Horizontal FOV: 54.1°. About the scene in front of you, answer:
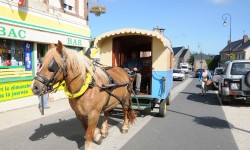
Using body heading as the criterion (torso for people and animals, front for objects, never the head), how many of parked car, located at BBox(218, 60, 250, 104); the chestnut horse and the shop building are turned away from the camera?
1

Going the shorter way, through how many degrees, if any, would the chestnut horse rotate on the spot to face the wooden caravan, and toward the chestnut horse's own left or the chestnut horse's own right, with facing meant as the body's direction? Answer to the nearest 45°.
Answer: approximately 180°

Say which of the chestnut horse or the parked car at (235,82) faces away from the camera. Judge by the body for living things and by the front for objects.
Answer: the parked car

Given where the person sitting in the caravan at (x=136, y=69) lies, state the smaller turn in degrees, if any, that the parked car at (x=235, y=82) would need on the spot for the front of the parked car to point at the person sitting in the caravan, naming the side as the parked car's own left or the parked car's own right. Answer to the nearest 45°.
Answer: approximately 135° to the parked car's own left

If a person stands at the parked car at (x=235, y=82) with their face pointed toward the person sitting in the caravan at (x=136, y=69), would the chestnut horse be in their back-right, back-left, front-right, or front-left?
front-left

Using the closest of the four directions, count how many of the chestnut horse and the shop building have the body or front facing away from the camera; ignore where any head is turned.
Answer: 0

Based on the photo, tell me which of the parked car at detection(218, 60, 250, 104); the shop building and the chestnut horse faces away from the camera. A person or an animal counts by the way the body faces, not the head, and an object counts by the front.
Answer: the parked car

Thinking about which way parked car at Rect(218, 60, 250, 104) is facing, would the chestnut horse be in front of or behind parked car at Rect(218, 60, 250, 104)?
behind

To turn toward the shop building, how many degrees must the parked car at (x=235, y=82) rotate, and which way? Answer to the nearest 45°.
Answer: approximately 135° to its left

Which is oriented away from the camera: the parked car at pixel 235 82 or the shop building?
the parked car

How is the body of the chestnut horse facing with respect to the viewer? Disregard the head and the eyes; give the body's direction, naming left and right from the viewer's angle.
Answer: facing the viewer and to the left of the viewer

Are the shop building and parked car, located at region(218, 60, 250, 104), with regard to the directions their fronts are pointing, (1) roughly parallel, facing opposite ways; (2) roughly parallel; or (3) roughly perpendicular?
roughly perpendicular

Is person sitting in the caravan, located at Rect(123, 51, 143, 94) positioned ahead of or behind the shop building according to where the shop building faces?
ahead

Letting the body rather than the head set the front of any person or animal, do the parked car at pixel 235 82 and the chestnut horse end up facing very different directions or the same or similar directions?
very different directions

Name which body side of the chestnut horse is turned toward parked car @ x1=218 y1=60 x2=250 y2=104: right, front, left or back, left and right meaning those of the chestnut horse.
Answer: back

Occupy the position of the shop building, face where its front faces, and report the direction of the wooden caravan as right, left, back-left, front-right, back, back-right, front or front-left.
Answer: front

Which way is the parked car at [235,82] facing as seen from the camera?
away from the camera
